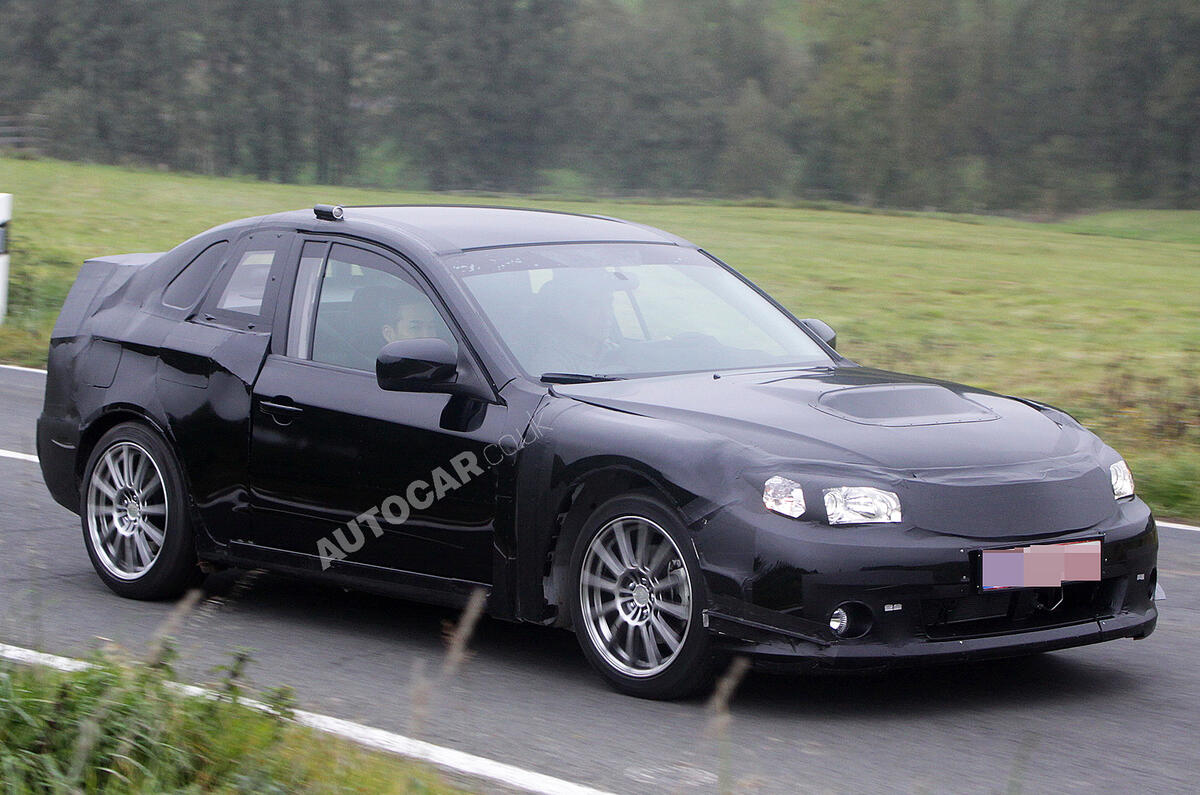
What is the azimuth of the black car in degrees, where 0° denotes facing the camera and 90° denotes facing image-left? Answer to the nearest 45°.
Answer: approximately 315°

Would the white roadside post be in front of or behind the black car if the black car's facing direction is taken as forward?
behind
